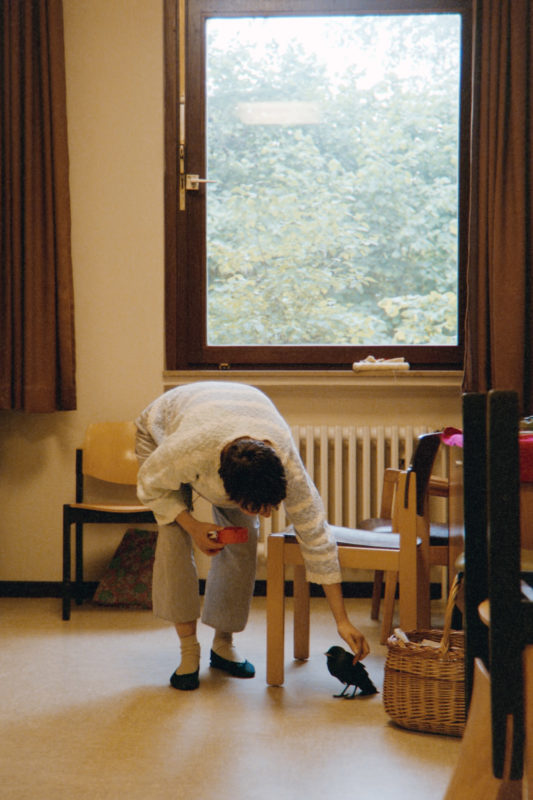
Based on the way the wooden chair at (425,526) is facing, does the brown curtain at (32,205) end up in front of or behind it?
in front

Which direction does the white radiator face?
toward the camera

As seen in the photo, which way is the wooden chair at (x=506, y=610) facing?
to the viewer's right

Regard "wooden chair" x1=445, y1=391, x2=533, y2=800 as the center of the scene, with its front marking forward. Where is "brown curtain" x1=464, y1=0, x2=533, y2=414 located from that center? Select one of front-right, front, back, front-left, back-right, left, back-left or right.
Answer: left

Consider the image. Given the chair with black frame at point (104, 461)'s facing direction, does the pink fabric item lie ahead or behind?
ahead

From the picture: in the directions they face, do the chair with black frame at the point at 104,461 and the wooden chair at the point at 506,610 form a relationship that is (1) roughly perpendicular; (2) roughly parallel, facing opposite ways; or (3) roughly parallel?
roughly perpendicular

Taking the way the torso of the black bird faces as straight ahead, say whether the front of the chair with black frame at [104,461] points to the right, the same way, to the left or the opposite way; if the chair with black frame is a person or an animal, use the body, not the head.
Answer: to the left

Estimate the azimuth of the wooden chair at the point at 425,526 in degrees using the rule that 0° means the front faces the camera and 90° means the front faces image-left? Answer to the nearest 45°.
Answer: approximately 90°

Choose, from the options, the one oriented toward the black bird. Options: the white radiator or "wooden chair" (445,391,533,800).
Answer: the white radiator

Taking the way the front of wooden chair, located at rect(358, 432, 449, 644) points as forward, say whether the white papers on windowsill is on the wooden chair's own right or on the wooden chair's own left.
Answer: on the wooden chair's own right

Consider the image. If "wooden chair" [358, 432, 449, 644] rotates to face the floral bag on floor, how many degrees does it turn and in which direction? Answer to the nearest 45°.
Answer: approximately 45° to its right

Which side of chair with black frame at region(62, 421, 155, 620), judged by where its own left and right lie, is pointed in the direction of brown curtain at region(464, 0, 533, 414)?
left

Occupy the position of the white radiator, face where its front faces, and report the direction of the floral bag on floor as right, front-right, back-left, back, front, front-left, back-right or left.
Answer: right

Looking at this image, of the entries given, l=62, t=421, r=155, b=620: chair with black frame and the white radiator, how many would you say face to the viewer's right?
0

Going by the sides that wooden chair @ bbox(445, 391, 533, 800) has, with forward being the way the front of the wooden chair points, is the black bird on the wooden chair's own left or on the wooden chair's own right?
on the wooden chair's own left

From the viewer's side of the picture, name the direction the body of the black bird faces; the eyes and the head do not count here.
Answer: to the viewer's left

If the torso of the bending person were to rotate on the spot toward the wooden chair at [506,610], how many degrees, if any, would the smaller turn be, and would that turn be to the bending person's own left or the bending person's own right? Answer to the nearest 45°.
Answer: approximately 45° to the bending person's own right

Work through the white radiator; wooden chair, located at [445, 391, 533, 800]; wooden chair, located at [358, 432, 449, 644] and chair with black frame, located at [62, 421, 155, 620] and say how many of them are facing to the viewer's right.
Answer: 1
